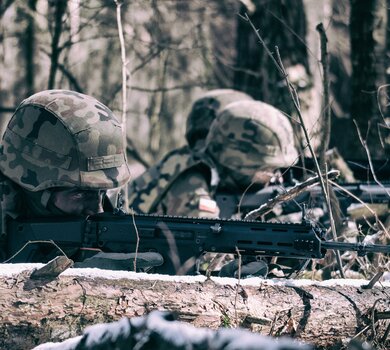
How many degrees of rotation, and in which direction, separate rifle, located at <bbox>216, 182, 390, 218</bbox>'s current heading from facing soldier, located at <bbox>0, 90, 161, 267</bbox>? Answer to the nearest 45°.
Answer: approximately 135° to its right

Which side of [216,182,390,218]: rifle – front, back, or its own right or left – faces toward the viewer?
right

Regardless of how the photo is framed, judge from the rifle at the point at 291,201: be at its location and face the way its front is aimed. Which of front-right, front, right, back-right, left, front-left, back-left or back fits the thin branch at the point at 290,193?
right
